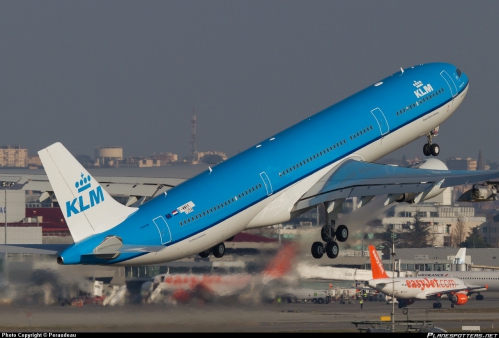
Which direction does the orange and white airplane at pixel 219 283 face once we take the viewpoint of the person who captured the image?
facing to the left of the viewer

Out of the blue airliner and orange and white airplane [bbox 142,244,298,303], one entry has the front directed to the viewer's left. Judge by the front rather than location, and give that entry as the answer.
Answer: the orange and white airplane

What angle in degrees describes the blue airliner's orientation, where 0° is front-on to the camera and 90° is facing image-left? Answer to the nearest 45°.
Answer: approximately 225°

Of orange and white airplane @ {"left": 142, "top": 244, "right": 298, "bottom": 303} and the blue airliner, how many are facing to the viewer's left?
1
